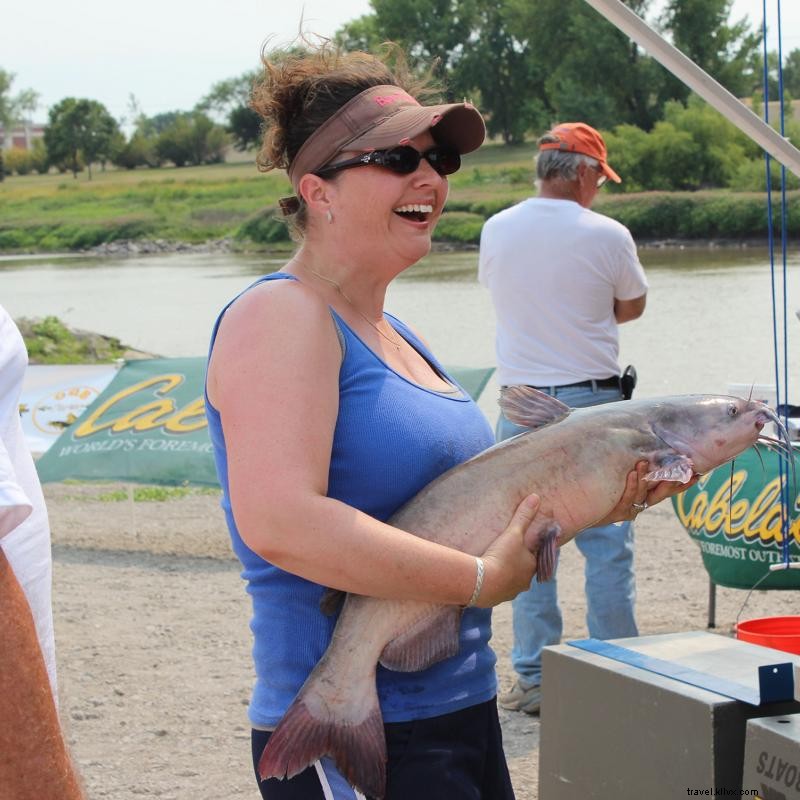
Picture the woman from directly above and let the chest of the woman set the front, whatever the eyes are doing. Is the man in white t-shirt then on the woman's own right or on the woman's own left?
on the woman's own left

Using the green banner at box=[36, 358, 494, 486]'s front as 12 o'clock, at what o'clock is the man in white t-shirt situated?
The man in white t-shirt is roughly at 11 o'clock from the green banner.

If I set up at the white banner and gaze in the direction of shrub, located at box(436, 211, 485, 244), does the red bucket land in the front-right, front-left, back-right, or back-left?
back-right

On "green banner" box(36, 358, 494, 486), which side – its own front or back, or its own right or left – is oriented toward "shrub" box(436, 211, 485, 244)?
back

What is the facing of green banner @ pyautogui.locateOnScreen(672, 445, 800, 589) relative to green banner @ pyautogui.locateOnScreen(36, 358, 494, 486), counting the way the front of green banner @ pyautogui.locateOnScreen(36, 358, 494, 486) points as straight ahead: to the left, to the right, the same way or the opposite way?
the same way

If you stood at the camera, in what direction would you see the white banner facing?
facing the viewer

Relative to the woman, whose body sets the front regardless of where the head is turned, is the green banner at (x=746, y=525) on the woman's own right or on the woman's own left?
on the woman's own left

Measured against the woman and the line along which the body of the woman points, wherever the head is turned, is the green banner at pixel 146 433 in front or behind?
behind

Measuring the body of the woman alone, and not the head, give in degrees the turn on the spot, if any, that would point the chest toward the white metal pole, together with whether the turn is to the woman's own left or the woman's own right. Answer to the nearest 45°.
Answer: approximately 90° to the woman's own left

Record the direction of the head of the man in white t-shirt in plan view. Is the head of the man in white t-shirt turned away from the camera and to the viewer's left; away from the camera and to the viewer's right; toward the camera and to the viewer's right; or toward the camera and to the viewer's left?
away from the camera and to the viewer's right

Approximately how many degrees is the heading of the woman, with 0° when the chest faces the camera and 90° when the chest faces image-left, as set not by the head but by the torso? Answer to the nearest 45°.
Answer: approximately 315°

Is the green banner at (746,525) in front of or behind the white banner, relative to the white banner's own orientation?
in front

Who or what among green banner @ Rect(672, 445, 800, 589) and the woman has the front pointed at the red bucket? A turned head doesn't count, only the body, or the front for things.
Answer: the green banner
